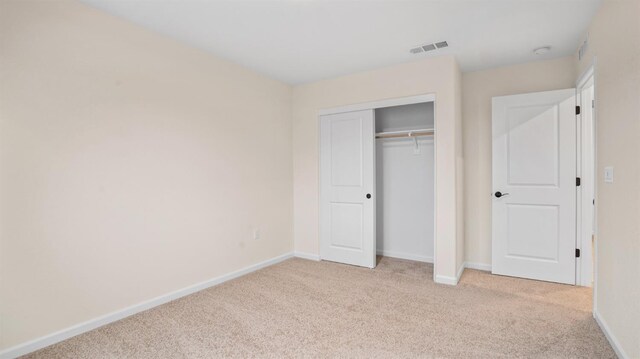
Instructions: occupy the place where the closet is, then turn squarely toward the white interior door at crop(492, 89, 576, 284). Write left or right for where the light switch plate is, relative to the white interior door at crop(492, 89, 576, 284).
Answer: right

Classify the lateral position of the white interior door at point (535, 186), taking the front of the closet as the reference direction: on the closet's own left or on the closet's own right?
on the closet's own left

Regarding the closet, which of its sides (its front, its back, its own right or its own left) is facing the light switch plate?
left

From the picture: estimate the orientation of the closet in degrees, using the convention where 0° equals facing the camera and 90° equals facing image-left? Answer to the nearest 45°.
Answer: approximately 45°
